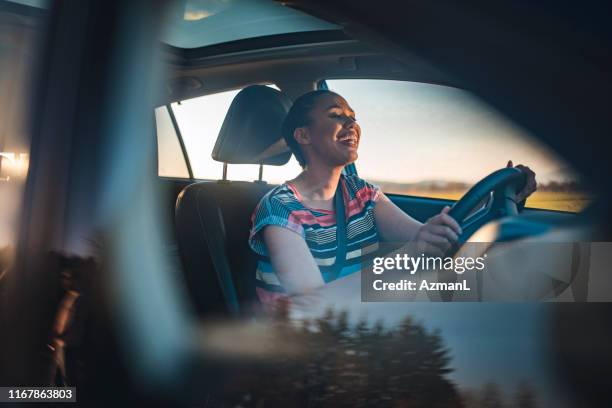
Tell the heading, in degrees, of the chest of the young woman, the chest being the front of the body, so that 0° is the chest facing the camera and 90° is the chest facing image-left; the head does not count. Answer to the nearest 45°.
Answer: approximately 315°
